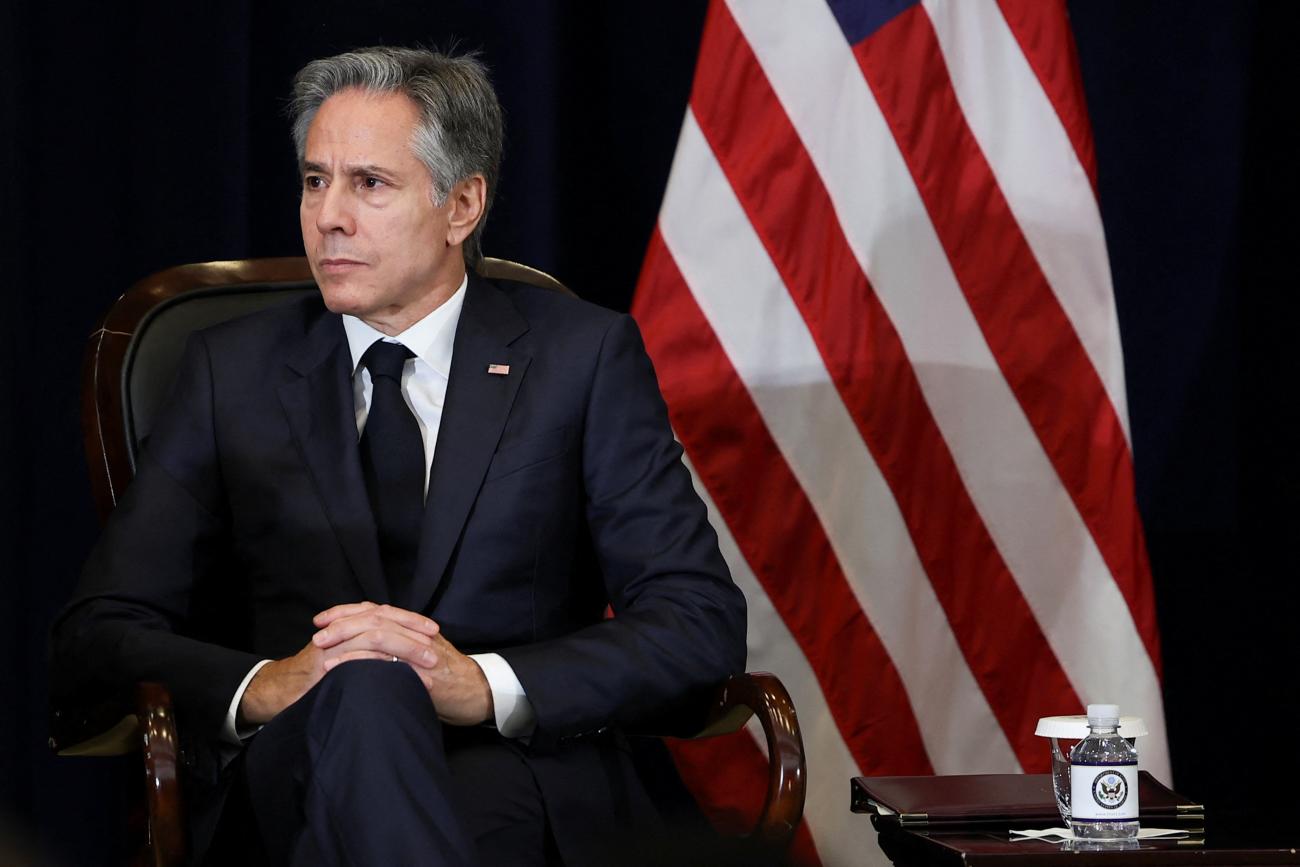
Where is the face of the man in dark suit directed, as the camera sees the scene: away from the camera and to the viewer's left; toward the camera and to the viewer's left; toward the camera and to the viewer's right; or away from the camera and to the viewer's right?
toward the camera and to the viewer's left

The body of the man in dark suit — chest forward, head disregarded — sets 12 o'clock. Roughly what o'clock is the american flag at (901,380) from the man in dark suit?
The american flag is roughly at 8 o'clock from the man in dark suit.

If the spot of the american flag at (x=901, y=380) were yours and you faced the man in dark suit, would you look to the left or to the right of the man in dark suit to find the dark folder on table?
left

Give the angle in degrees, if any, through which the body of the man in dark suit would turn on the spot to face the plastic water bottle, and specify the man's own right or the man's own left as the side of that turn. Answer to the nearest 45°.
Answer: approximately 45° to the man's own left

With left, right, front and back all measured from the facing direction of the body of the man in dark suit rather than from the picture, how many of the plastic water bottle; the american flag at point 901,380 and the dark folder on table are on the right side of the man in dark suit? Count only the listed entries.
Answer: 0

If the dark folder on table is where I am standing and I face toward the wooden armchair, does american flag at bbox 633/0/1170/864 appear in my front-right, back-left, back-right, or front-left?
front-right

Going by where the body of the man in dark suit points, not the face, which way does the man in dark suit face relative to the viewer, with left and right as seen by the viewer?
facing the viewer

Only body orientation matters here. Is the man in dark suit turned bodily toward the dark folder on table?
no

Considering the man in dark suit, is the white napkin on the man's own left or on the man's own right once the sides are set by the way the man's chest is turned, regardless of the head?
on the man's own left

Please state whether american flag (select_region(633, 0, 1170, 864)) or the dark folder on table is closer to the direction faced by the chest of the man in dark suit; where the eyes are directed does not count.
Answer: the dark folder on table
